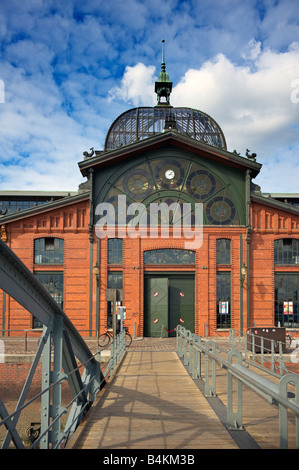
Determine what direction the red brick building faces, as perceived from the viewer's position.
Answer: facing the viewer

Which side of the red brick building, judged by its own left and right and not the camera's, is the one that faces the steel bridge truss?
front
